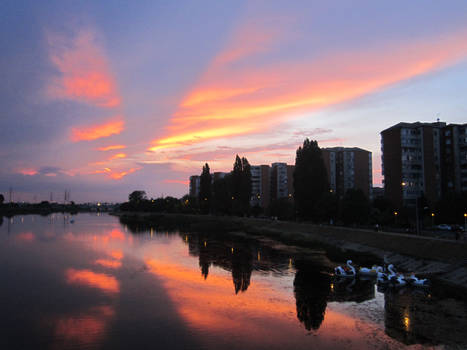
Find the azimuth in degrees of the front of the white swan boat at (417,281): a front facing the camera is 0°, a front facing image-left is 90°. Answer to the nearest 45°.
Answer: approximately 90°
